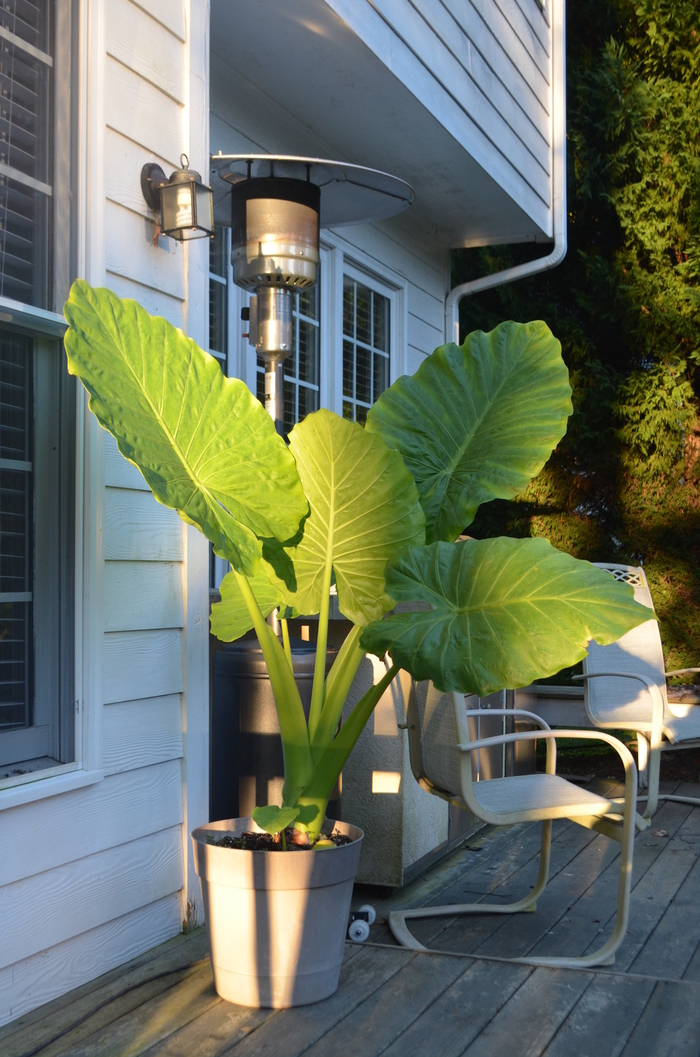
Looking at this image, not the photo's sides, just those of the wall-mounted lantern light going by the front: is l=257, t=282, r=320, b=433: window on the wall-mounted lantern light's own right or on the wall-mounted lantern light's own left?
on the wall-mounted lantern light's own left

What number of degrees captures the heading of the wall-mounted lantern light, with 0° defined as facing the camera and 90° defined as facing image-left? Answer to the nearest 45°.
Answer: approximately 315°

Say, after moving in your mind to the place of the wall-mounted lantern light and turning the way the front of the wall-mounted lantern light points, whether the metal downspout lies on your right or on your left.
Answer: on your left
